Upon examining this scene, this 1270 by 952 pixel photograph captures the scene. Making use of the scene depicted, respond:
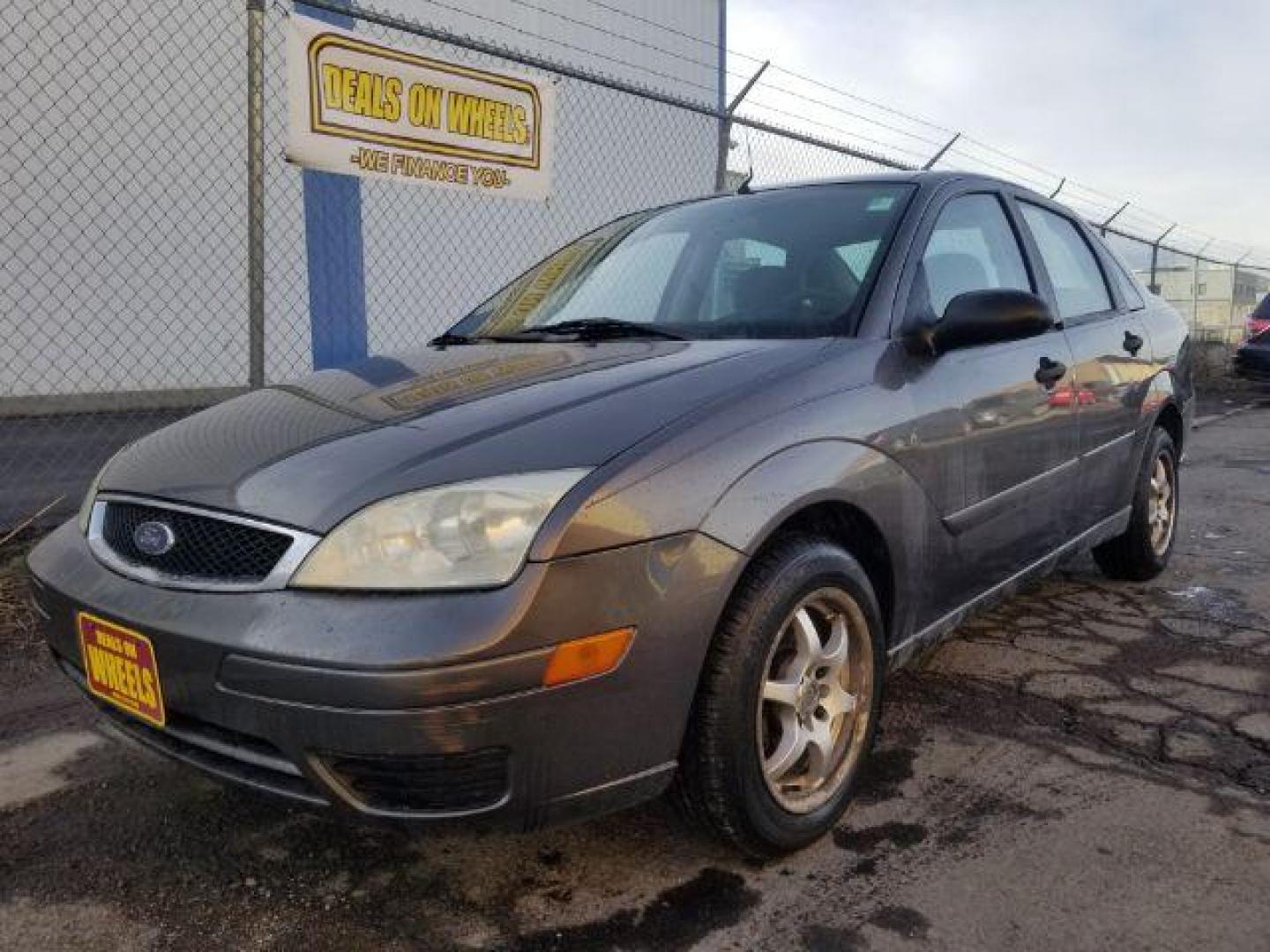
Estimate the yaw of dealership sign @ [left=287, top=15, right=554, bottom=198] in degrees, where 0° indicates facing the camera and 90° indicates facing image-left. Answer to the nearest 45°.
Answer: approximately 315°

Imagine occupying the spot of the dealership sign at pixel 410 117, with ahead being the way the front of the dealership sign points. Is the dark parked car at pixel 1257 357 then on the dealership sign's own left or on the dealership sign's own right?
on the dealership sign's own left

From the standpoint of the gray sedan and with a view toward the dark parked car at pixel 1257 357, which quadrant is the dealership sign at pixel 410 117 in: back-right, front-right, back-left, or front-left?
front-left

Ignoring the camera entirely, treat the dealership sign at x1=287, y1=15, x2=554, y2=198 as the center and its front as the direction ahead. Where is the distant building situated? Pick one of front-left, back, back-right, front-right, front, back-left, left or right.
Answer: left

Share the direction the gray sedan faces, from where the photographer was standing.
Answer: facing the viewer and to the left of the viewer

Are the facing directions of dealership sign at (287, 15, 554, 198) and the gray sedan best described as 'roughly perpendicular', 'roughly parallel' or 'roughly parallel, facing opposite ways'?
roughly perpendicular

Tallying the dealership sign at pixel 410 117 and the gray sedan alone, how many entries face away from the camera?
0

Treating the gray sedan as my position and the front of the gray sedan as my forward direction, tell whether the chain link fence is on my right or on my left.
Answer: on my right

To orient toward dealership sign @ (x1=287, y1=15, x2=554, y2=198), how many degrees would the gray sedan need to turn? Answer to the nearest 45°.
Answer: approximately 135° to its right
